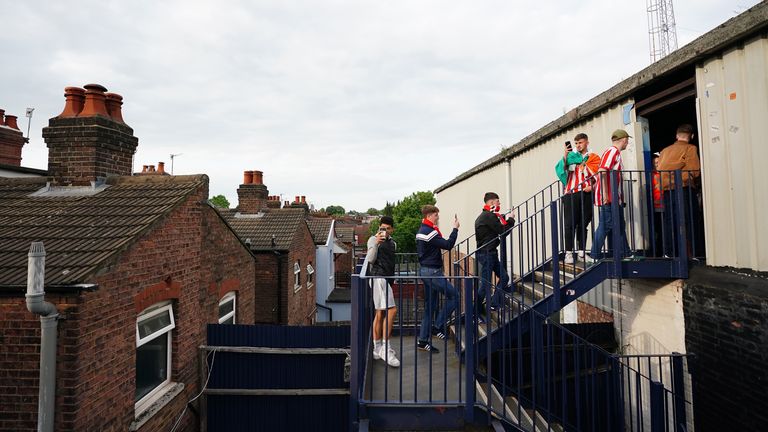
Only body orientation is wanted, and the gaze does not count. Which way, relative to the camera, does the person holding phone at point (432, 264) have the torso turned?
to the viewer's right

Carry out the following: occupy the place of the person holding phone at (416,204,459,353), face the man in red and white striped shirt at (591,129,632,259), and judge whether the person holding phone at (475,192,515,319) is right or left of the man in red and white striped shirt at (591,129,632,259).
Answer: left

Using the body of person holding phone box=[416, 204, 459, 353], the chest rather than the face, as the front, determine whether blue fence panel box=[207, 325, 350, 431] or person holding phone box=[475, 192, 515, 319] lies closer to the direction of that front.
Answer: the person holding phone

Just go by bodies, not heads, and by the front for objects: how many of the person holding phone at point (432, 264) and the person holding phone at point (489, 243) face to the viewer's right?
2

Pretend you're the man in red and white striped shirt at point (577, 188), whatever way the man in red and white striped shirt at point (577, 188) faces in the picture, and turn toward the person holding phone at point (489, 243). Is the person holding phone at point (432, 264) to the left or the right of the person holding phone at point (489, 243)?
left

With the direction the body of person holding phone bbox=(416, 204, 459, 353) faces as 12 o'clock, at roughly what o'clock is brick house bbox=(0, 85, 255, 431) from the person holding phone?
The brick house is roughly at 6 o'clock from the person holding phone.

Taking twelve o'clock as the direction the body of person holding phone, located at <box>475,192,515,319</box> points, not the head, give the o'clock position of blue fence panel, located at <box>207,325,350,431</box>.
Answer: The blue fence panel is roughly at 6 o'clock from the person holding phone.

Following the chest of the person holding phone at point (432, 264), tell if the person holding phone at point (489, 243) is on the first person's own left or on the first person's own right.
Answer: on the first person's own left
